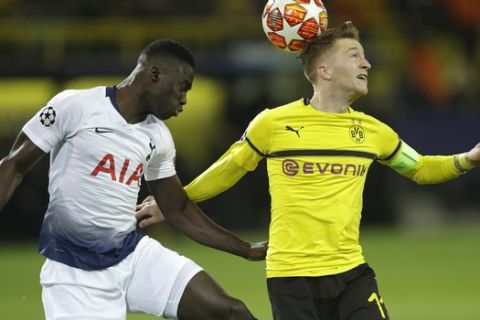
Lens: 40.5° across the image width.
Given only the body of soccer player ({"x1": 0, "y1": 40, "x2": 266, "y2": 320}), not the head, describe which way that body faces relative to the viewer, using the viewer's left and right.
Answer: facing the viewer and to the right of the viewer

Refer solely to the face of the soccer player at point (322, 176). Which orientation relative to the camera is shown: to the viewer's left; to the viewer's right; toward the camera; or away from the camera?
to the viewer's right

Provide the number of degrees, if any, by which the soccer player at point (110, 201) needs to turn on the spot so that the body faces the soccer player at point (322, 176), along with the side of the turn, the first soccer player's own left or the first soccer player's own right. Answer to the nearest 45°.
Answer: approximately 45° to the first soccer player's own left
